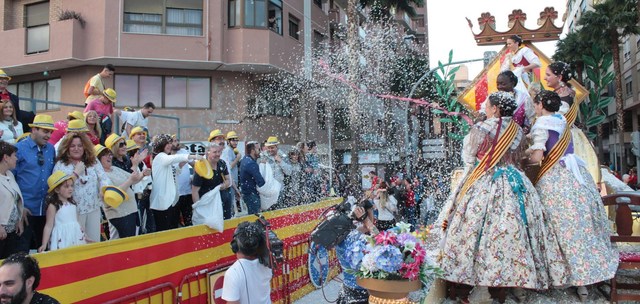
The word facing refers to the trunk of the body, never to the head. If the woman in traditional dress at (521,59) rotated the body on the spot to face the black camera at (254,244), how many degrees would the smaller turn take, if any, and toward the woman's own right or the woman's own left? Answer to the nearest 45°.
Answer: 0° — they already face it

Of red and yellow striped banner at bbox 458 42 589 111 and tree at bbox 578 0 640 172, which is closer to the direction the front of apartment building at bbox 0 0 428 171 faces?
the red and yellow striped banner

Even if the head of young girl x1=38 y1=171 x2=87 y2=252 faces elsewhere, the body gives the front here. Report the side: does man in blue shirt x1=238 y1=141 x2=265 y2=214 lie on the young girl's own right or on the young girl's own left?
on the young girl's own left

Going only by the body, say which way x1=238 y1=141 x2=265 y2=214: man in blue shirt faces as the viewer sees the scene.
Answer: to the viewer's right

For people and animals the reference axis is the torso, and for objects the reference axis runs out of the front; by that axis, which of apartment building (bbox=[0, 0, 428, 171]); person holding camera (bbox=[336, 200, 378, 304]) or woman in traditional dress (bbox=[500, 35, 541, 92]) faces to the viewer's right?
the person holding camera
